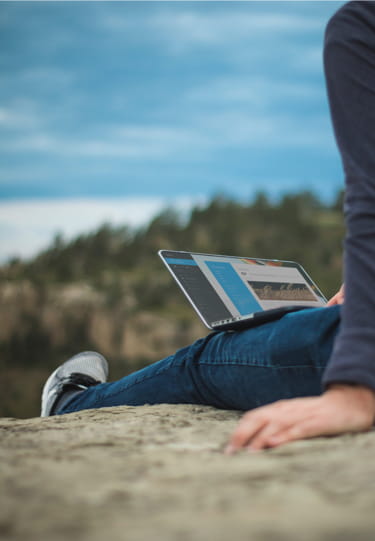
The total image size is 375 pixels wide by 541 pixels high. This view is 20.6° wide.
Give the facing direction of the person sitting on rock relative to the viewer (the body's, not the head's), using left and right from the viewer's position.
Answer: facing away from the viewer and to the left of the viewer

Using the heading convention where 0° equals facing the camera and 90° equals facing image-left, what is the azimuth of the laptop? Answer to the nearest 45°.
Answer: approximately 315°
